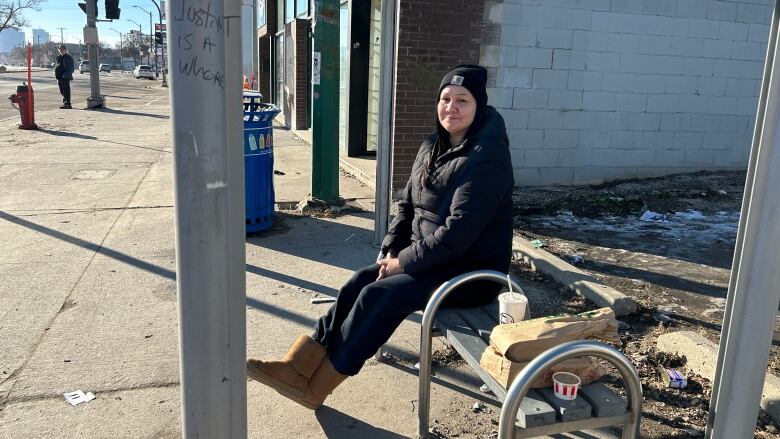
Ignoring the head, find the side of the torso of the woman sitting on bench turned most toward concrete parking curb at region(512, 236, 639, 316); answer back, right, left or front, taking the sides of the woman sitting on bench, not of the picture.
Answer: back

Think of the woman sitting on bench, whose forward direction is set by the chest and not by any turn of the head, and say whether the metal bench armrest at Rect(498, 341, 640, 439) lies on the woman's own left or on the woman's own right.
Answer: on the woman's own left

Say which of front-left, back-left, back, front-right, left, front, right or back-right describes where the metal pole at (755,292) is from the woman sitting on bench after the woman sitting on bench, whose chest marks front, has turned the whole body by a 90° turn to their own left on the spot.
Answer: front

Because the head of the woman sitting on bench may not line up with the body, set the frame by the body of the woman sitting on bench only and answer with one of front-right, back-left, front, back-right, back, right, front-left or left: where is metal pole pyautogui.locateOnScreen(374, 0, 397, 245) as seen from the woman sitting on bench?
back-right

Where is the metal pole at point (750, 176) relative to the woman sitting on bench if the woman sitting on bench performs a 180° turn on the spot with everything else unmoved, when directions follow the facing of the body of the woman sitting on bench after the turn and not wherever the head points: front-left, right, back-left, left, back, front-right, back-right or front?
right

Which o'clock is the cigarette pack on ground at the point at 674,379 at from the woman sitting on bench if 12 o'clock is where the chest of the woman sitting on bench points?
The cigarette pack on ground is roughly at 7 o'clock from the woman sitting on bench.

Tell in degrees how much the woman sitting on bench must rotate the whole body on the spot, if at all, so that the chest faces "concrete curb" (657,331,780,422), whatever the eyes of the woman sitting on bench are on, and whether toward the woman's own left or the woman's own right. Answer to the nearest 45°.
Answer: approximately 135° to the woman's own left

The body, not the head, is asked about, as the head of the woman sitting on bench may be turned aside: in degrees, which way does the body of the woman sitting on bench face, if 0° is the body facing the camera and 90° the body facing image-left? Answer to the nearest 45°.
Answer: approximately 45°

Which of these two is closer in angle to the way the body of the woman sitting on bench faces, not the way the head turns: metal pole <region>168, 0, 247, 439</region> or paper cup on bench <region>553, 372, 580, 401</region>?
the metal pole

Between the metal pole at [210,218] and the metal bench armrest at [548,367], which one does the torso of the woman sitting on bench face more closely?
the metal pole

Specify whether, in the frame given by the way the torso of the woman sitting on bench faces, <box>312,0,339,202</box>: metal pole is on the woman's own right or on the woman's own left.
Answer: on the woman's own right

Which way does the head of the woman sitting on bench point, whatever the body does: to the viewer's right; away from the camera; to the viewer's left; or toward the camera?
toward the camera

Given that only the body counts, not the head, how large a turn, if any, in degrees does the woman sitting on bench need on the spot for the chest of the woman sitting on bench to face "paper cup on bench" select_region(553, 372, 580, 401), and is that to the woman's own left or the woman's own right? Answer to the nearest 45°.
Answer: approximately 90° to the woman's own left
